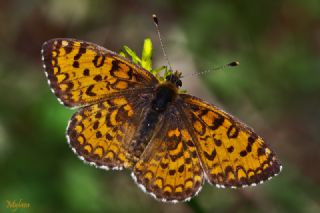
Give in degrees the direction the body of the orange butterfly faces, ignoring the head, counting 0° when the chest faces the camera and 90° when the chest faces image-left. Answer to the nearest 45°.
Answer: approximately 225°
